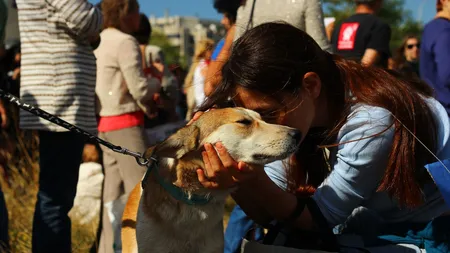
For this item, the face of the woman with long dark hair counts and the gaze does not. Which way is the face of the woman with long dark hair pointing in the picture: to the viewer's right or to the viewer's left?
to the viewer's left

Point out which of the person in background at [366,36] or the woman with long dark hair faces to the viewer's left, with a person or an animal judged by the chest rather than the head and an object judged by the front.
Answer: the woman with long dark hair

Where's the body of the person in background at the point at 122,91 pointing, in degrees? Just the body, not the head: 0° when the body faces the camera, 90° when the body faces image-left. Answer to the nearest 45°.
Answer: approximately 225°
